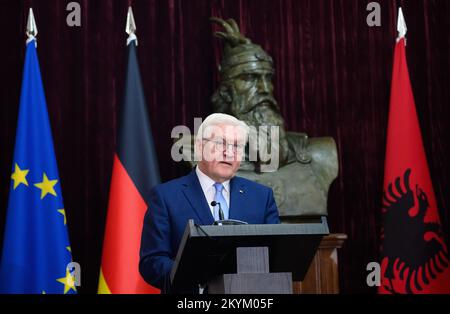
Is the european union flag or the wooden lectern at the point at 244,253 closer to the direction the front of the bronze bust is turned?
the wooden lectern

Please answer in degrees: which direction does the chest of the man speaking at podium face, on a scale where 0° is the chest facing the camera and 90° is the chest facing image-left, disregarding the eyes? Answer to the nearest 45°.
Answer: approximately 315°

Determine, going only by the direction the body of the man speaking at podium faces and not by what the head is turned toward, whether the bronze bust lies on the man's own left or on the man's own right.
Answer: on the man's own left

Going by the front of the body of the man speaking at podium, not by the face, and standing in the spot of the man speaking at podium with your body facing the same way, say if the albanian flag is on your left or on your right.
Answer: on your left

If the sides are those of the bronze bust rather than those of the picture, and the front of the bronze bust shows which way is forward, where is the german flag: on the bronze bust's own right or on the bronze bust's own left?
on the bronze bust's own right

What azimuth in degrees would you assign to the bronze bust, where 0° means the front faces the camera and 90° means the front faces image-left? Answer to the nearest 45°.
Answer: approximately 315°

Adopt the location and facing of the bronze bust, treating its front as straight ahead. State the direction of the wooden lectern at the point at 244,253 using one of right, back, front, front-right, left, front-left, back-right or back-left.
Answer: front-right

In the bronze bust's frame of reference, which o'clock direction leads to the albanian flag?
The albanian flag is roughly at 10 o'clock from the bronze bust.
